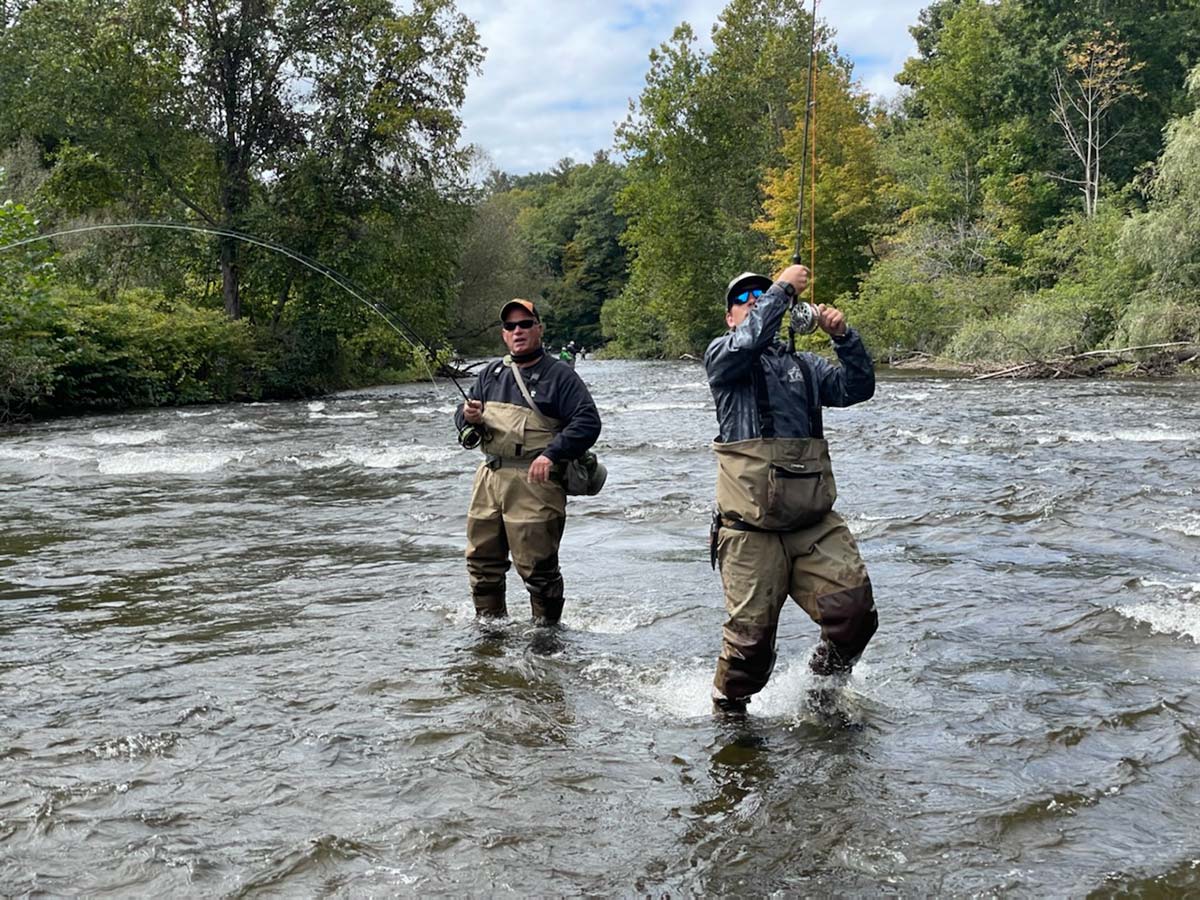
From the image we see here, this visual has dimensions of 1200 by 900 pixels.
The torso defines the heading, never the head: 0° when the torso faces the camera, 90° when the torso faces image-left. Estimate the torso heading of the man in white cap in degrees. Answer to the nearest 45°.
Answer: approximately 315°

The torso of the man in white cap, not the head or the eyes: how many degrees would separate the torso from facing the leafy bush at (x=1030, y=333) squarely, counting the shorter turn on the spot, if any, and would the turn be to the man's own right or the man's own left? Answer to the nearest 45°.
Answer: approximately 135° to the man's own left

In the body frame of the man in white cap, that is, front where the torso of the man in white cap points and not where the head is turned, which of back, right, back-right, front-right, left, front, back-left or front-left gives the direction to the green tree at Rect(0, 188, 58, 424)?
back

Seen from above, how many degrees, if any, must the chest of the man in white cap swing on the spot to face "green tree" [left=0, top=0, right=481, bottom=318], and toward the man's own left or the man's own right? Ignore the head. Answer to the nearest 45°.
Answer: approximately 180°

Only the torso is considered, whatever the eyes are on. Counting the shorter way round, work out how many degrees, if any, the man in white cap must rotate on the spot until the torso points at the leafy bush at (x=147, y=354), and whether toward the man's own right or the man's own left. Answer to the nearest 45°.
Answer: approximately 180°

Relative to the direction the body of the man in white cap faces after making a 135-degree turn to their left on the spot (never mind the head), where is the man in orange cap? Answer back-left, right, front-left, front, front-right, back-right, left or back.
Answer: front-left

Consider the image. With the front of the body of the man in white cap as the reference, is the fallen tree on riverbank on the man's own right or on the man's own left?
on the man's own left
